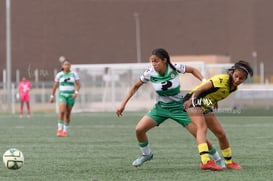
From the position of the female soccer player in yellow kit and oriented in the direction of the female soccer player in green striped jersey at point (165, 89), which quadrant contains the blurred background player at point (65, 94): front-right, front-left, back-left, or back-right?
front-right

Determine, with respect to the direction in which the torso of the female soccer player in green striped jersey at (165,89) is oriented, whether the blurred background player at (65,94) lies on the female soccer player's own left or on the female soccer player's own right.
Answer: on the female soccer player's own right

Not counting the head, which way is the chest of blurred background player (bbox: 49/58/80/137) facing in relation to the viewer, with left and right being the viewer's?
facing the viewer

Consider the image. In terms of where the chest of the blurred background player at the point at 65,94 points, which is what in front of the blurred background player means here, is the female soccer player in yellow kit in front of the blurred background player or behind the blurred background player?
in front

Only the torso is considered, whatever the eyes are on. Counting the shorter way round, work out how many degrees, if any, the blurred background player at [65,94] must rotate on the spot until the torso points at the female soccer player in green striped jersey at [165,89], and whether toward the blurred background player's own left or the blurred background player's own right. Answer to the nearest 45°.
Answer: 0° — they already face them
